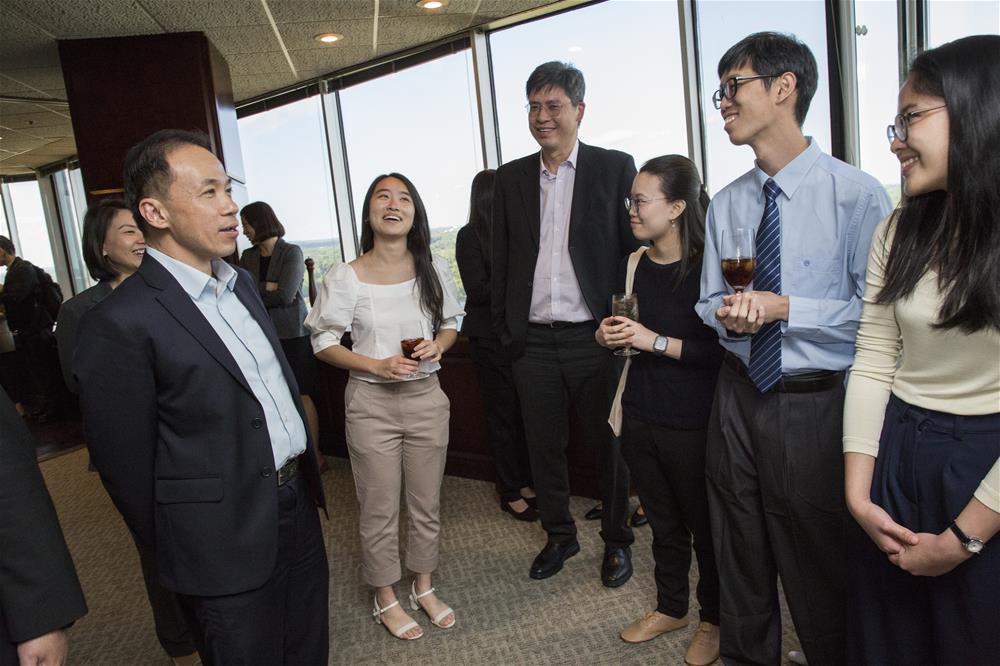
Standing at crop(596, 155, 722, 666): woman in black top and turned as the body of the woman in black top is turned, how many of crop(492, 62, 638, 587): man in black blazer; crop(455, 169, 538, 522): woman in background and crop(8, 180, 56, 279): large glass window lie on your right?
3

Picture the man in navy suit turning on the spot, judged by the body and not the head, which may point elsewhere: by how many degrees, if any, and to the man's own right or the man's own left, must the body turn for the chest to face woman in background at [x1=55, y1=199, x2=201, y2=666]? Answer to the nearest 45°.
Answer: approximately 135° to the man's own left

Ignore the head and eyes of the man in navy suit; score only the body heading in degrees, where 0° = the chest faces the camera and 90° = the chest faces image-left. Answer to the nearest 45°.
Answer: approximately 315°

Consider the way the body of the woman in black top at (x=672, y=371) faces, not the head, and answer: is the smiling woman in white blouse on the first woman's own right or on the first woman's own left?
on the first woman's own right

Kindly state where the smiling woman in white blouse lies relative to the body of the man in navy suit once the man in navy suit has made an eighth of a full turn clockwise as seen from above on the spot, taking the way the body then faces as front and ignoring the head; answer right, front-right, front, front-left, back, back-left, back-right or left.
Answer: back-left

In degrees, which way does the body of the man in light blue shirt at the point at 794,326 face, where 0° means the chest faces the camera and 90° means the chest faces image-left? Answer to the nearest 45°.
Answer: approximately 45°

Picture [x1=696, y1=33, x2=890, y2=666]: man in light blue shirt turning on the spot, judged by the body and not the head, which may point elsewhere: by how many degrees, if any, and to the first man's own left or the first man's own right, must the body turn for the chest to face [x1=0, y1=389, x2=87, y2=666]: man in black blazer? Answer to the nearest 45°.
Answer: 0° — they already face them

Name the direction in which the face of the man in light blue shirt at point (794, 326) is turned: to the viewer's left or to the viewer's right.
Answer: to the viewer's left

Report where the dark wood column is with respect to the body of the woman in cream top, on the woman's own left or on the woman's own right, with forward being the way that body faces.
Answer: on the woman's own right

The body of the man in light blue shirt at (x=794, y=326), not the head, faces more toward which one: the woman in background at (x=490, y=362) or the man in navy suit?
the man in navy suit
